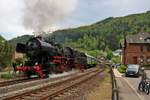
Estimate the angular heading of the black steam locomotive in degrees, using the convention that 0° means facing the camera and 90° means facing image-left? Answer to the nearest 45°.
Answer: approximately 45°
